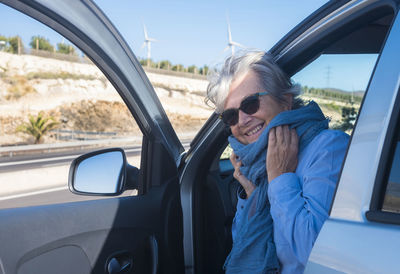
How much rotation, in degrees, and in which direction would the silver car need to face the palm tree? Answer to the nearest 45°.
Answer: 0° — it already faces it

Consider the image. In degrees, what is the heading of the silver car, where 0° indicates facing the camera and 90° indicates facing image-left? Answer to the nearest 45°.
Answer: approximately 135°
